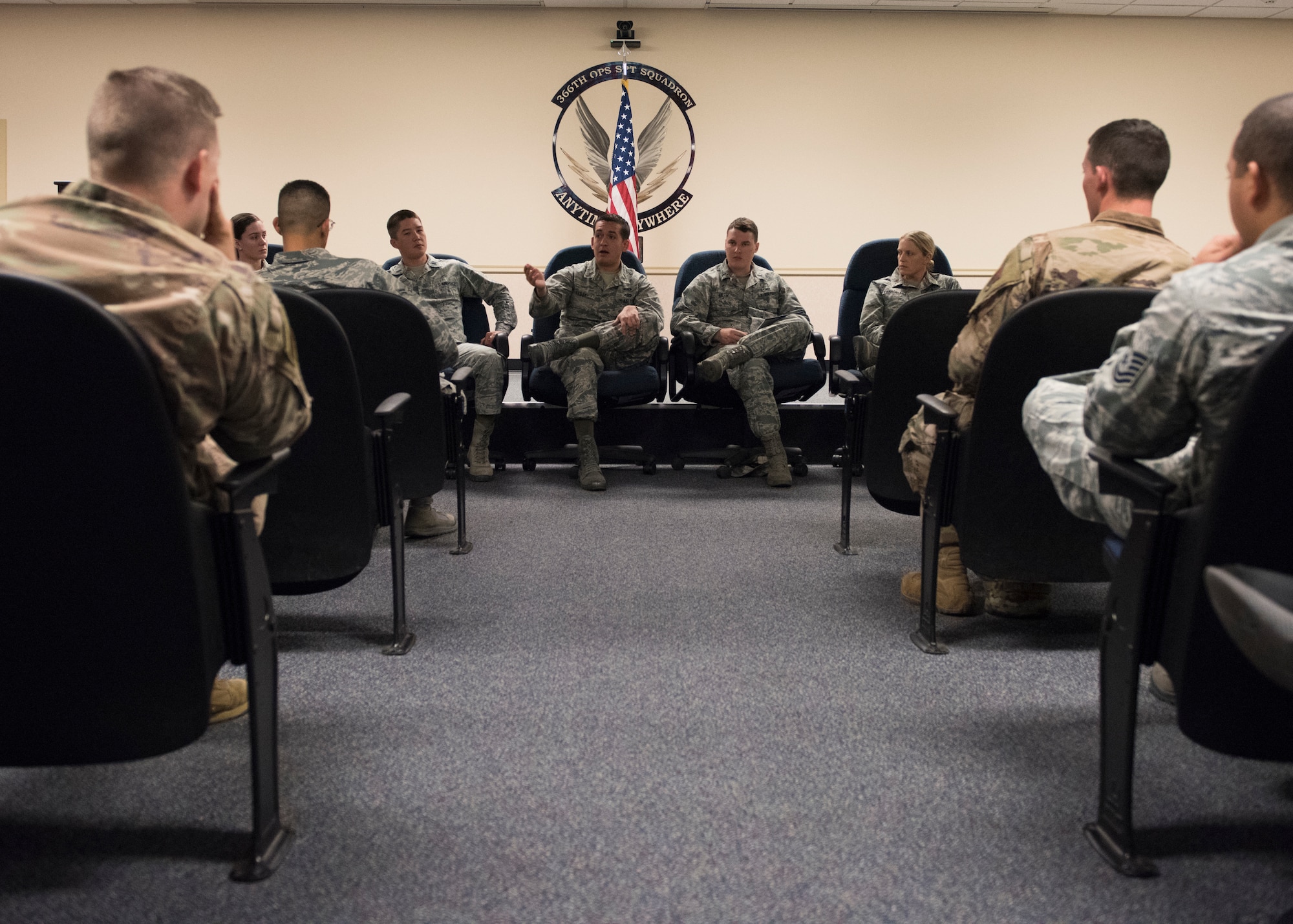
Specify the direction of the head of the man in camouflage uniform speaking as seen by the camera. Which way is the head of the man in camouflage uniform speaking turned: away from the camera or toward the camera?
toward the camera

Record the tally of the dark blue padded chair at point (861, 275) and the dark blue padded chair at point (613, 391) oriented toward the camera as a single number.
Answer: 2

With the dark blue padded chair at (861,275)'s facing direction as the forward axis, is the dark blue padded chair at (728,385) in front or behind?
in front

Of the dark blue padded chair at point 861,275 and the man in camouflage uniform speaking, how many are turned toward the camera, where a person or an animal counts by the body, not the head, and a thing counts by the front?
2

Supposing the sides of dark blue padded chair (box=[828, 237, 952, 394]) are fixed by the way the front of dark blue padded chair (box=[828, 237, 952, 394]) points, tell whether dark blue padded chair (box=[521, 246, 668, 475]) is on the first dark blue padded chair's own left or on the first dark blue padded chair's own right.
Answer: on the first dark blue padded chair's own right

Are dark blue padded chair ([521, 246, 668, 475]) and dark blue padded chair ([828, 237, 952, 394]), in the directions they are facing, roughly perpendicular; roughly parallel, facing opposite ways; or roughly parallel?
roughly parallel

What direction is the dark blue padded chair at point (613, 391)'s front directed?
toward the camera

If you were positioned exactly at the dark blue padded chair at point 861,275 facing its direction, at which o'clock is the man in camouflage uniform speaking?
The man in camouflage uniform speaking is roughly at 2 o'clock from the dark blue padded chair.

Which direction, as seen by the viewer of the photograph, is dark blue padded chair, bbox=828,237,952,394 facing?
facing the viewer
